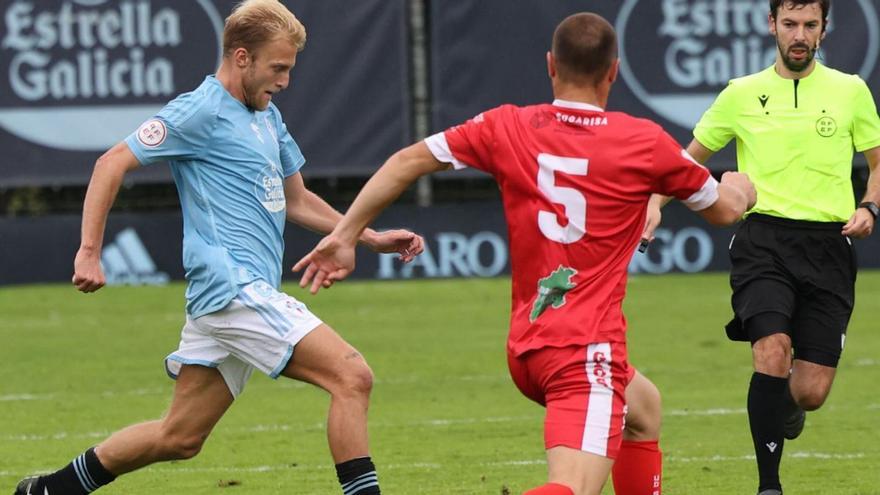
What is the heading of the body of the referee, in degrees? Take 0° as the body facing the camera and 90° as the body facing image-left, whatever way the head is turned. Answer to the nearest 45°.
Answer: approximately 0°

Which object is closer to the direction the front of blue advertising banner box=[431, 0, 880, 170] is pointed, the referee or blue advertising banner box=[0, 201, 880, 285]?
the referee

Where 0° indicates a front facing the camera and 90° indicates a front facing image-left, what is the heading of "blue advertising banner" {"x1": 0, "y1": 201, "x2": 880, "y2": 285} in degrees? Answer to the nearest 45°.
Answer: approximately 0°

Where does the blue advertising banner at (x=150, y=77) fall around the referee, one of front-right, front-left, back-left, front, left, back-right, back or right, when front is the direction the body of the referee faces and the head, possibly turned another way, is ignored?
back-right
